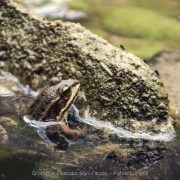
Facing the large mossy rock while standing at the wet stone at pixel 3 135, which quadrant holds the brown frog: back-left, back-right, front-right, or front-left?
front-right

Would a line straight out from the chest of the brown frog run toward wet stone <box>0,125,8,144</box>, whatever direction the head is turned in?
no

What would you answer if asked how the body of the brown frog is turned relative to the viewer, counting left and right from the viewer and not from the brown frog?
facing away from the viewer and to the right of the viewer
